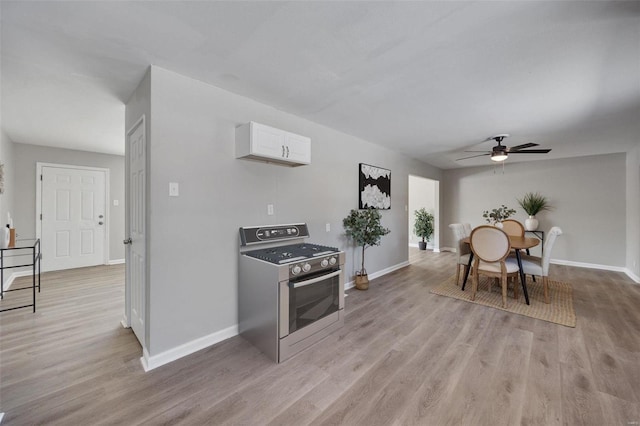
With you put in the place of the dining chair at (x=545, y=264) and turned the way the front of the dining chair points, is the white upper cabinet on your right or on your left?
on your left

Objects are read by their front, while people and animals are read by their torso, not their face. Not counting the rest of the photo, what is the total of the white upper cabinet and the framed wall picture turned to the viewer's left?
0

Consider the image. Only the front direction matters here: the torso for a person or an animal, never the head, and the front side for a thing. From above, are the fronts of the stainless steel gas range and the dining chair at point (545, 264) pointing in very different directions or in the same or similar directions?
very different directions

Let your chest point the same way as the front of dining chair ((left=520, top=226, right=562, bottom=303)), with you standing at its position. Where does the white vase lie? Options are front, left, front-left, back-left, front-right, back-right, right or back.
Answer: right

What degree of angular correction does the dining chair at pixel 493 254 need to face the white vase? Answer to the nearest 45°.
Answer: approximately 45° to its left

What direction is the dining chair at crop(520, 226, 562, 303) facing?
to the viewer's left

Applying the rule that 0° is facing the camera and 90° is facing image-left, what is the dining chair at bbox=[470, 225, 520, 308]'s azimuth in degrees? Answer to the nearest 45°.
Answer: approximately 225°

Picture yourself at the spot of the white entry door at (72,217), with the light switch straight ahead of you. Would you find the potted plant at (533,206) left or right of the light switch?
left

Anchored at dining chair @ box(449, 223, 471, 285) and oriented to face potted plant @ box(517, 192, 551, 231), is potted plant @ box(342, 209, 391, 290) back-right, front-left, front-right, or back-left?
back-left

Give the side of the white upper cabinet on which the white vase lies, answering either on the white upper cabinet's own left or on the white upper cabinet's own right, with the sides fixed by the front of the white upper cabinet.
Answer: on the white upper cabinet's own left

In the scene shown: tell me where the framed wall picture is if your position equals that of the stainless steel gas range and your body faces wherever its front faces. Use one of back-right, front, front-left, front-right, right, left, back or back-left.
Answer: left

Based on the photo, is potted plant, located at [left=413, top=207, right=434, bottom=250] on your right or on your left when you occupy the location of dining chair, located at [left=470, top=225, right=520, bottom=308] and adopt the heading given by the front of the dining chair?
on your left
